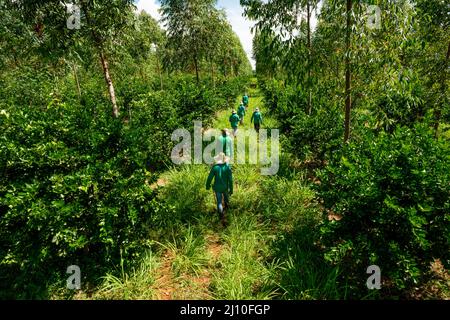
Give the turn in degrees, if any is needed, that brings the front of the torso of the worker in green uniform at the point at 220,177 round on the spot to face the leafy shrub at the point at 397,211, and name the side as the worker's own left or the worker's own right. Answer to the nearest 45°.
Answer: approximately 135° to the worker's own right

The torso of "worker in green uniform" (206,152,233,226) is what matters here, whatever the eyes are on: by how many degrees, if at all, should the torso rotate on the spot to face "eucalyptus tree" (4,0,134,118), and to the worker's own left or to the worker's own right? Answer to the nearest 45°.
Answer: approximately 45° to the worker's own left

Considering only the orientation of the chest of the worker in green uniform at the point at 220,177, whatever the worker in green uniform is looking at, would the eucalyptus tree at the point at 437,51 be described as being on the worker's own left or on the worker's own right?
on the worker's own right

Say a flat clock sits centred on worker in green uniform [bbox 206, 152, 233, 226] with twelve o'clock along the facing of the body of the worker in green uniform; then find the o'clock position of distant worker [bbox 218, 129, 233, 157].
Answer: The distant worker is roughly at 12 o'clock from the worker in green uniform.

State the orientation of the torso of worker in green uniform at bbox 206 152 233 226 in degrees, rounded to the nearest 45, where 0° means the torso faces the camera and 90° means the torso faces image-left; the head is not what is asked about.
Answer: approximately 180°
